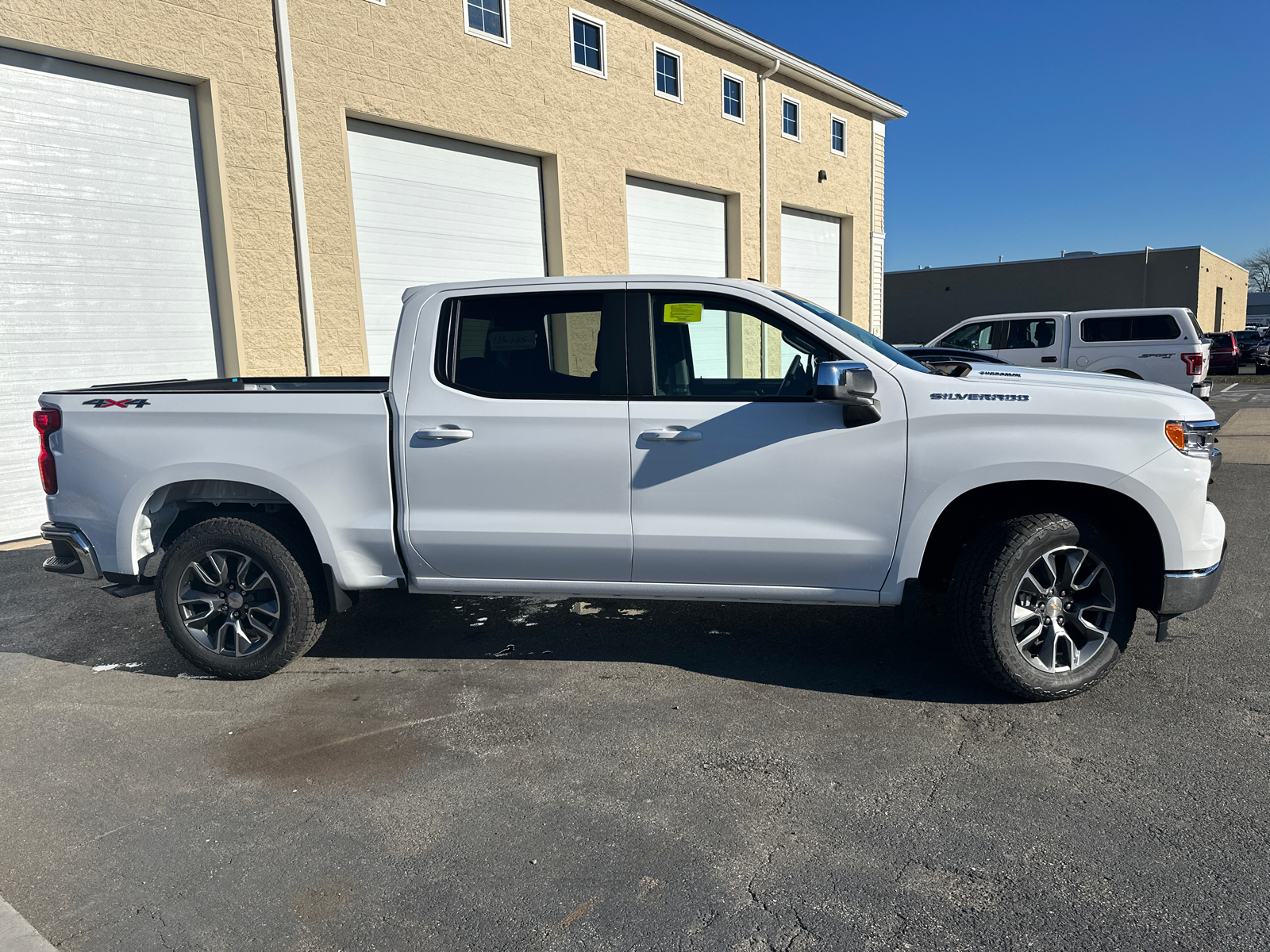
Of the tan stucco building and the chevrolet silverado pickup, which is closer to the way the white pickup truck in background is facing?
the tan stucco building

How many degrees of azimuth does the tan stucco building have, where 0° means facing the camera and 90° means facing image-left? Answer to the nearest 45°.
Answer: approximately 315°

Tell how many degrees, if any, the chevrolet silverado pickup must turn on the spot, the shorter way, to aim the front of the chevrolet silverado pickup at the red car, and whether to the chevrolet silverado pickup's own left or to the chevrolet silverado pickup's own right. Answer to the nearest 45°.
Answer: approximately 45° to the chevrolet silverado pickup's own left

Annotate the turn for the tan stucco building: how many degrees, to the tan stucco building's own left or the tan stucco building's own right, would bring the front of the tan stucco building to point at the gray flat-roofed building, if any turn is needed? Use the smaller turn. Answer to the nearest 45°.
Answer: approximately 90° to the tan stucco building's own left

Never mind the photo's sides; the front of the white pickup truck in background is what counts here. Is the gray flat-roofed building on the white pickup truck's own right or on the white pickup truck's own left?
on the white pickup truck's own right

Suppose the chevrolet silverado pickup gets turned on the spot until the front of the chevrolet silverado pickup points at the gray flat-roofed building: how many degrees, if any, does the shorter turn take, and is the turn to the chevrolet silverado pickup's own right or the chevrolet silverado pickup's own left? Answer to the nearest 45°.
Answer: approximately 45° to the chevrolet silverado pickup's own left

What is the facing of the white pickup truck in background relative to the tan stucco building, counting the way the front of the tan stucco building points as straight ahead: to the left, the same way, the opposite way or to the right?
the opposite way

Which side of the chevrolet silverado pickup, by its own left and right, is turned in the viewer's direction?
right

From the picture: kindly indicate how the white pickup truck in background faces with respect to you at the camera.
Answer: facing to the left of the viewer

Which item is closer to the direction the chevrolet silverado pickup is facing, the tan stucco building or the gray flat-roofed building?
the gray flat-roofed building

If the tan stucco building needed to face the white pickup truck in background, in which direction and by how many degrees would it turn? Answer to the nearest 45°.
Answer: approximately 45° to its left

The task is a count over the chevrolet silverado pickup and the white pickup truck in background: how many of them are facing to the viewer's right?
1

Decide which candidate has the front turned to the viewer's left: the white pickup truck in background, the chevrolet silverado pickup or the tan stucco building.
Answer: the white pickup truck in background
